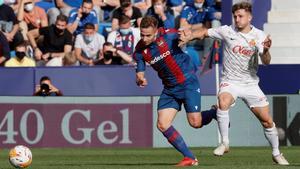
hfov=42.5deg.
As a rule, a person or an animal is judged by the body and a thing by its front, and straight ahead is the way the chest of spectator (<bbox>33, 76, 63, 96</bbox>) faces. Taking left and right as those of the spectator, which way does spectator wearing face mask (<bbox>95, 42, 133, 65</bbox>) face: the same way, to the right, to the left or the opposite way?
the same way

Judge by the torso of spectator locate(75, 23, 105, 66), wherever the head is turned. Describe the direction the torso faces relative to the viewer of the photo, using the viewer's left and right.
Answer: facing the viewer

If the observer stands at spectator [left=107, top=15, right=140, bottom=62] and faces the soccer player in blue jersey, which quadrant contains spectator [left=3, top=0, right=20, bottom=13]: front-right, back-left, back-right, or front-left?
back-right

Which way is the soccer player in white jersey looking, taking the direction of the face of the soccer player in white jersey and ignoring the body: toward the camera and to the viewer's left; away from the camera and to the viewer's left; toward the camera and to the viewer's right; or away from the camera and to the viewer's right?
toward the camera and to the viewer's left

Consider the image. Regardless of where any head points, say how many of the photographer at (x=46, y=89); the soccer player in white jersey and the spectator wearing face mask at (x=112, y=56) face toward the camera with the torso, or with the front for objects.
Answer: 3

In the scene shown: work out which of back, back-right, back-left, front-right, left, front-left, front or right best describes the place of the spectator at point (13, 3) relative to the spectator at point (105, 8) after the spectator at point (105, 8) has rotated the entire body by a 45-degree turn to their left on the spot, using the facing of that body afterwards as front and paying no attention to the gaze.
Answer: back-right

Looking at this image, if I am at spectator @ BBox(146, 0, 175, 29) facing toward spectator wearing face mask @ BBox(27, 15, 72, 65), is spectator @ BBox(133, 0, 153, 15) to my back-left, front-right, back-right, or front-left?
front-right

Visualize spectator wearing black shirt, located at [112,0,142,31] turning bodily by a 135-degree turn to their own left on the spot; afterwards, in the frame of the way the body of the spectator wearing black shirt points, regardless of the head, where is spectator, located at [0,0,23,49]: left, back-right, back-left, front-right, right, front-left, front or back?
back-left

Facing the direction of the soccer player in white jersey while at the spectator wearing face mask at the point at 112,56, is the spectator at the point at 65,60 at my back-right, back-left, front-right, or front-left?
back-right

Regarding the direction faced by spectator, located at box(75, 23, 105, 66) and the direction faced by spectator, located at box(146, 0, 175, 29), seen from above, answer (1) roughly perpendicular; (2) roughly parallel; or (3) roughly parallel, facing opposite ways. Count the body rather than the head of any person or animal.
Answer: roughly parallel

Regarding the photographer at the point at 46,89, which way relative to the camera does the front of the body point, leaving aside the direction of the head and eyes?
toward the camera

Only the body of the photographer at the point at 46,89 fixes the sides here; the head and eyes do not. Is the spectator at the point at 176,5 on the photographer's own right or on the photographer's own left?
on the photographer's own left

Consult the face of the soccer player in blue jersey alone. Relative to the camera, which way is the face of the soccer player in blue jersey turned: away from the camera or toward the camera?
toward the camera

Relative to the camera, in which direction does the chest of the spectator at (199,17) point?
toward the camera
